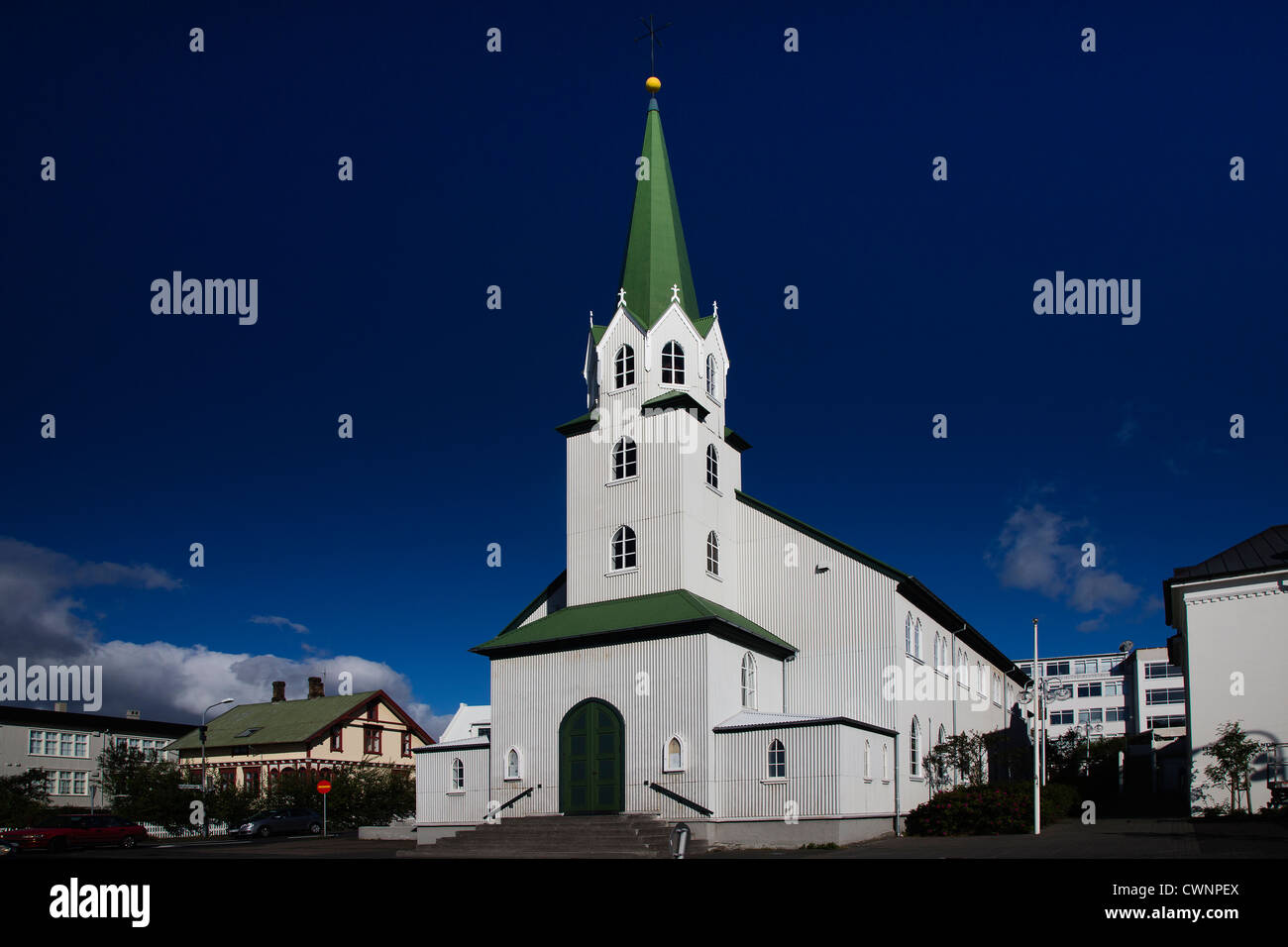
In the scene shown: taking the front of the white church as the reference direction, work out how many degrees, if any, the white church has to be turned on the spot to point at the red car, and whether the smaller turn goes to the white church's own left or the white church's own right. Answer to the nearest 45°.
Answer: approximately 45° to the white church's own right

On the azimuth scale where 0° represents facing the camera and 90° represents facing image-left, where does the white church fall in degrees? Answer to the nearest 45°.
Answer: approximately 45°

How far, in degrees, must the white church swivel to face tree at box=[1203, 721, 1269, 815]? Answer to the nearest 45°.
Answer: approximately 135° to its left

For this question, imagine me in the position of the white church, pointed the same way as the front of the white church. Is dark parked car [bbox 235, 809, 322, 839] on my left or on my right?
on my right

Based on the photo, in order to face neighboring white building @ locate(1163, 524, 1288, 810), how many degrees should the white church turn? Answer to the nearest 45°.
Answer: approximately 135° to its left
